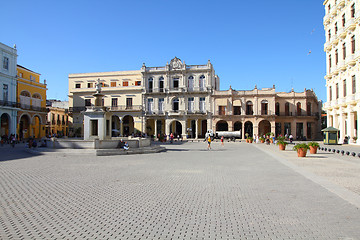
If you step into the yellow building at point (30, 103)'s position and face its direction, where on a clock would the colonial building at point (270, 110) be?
The colonial building is roughly at 11 o'clock from the yellow building.

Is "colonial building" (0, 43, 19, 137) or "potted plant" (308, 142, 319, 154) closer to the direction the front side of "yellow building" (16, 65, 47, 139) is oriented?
the potted plant

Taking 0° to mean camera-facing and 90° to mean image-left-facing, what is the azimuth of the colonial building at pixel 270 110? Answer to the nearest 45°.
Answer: approximately 0°

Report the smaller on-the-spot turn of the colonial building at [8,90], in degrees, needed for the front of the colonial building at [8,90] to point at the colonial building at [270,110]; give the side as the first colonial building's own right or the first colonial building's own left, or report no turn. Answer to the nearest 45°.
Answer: approximately 45° to the first colonial building's own left

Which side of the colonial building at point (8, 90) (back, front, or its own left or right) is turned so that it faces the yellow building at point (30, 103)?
left

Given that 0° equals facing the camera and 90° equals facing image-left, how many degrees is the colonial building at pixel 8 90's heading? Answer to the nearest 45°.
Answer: approximately 315°

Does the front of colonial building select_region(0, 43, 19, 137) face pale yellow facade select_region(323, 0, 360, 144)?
yes

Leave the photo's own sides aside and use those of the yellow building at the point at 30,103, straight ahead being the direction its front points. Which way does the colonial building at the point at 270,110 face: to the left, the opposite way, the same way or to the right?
to the right

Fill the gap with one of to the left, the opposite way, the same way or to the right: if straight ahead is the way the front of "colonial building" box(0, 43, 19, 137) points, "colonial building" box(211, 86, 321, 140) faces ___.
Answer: to the right

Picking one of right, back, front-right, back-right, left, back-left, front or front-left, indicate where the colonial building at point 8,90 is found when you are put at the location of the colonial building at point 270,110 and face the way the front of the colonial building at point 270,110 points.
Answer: front-right
